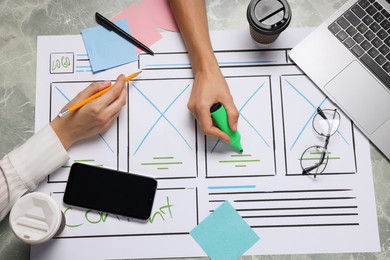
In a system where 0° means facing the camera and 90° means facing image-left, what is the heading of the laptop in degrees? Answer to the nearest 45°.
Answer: approximately 45°

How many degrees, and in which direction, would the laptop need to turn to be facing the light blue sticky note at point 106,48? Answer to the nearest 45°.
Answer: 0° — it already faces it

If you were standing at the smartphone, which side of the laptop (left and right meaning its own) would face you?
front

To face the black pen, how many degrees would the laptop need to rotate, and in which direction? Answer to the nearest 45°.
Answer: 0° — it already faces it

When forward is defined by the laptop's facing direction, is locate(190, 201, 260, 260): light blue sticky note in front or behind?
in front

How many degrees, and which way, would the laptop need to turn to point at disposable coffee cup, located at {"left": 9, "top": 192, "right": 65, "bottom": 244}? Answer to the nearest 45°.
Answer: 0° — it already faces it
